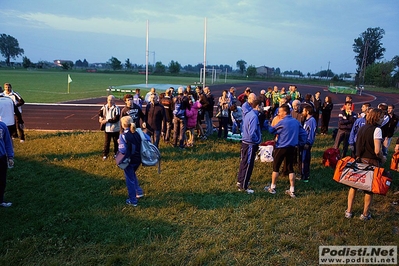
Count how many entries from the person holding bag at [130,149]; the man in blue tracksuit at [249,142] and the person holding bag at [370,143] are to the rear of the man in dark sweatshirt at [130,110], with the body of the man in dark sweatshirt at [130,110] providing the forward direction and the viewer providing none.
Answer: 0

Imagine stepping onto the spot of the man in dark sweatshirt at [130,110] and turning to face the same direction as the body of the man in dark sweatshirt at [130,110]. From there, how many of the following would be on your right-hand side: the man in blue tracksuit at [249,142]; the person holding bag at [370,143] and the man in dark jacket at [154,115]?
0

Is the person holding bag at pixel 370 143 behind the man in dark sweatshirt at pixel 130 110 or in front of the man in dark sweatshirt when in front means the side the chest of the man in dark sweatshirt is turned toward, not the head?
in front

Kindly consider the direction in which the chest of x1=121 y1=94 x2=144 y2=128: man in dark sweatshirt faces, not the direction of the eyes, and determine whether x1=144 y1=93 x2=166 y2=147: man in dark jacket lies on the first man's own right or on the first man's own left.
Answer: on the first man's own left

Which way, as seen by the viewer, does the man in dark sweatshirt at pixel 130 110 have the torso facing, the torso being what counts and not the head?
toward the camera

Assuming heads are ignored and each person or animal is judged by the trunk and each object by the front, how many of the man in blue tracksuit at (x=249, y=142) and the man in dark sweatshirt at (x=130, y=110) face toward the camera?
1

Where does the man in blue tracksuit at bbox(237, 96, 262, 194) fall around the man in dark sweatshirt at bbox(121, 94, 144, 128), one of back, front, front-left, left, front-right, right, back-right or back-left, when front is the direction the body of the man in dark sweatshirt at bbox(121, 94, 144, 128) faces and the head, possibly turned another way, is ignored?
front-left

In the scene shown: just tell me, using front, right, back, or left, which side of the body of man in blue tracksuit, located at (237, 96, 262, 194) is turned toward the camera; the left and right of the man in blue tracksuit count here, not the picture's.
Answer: right

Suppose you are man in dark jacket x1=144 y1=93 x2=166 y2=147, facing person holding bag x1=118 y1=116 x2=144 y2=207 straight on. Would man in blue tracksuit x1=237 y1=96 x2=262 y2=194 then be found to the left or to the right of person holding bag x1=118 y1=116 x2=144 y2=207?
left

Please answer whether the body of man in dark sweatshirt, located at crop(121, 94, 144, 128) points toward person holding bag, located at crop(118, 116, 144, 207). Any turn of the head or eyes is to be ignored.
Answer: yes

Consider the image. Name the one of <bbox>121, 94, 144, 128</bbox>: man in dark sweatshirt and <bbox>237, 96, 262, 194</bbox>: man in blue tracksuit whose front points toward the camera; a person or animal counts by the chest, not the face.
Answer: <bbox>121, 94, 144, 128</bbox>: man in dark sweatshirt
